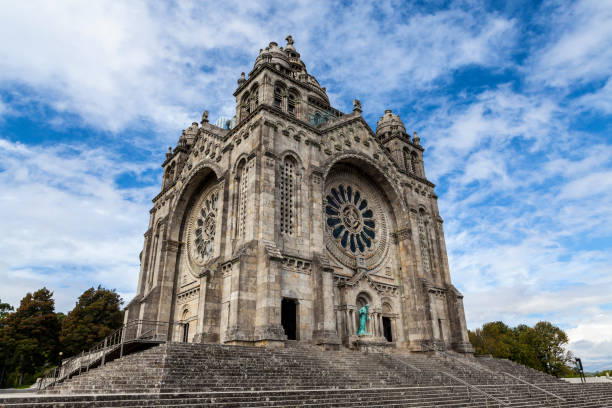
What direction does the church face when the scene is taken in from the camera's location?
facing the viewer and to the right of the viewer

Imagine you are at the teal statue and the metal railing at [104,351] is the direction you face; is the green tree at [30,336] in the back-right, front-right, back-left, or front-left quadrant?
front-right

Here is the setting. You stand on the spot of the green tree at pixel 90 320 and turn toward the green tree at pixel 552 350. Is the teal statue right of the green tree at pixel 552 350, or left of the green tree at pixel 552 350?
right

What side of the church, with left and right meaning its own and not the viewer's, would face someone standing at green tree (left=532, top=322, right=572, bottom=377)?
left

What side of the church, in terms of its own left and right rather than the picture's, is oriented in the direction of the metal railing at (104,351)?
right

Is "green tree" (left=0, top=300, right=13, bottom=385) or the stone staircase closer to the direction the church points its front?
the stone staircase
